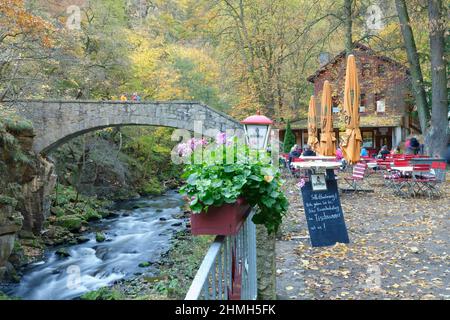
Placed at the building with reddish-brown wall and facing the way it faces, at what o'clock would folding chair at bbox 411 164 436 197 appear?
The folding chair is roughly at 12 o'clock from the building with reddish-brown wall.

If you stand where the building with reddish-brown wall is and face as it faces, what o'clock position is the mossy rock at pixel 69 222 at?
The mossy rock is roughly at 1 o'clock from the building with reddish-brown wall.

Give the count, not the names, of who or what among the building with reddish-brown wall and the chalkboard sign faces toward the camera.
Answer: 2

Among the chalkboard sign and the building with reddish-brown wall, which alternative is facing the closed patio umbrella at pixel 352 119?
the building with reddish-brown wall

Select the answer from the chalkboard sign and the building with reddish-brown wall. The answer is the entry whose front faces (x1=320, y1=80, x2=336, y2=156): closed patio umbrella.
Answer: the building with reddish-brown wall

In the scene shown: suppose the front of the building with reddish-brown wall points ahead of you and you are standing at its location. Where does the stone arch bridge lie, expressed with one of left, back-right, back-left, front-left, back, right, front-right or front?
front-right

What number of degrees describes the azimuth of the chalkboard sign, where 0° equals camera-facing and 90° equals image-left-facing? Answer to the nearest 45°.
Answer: approximately 0°

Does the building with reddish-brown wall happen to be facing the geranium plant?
yes

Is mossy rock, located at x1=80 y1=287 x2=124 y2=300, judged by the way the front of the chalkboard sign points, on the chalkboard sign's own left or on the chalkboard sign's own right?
on the chalkboard sign's own right

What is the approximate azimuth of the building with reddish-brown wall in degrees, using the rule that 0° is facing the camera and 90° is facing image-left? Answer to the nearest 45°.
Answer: approximately 0°

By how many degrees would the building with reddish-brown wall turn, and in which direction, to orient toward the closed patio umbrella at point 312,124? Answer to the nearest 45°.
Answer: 0° — it already faces it
